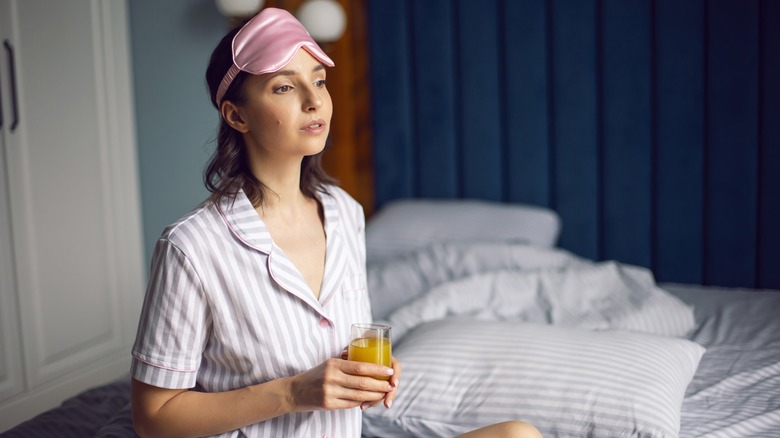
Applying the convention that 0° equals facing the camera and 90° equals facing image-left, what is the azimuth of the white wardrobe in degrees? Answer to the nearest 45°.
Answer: approximately 315°

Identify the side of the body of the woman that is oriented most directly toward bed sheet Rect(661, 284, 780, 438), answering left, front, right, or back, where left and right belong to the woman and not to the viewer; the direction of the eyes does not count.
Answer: left

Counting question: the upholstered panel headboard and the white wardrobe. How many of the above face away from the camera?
0

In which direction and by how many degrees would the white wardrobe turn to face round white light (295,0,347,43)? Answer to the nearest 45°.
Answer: approximately 45° to its left

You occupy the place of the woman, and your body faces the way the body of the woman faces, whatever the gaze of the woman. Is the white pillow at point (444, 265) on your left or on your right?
on your left

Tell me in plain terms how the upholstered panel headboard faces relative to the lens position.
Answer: facing the viewer

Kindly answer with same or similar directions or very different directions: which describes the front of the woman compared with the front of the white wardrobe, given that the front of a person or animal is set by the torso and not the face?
same or similar directions

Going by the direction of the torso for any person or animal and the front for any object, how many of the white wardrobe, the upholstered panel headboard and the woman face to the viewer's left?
0

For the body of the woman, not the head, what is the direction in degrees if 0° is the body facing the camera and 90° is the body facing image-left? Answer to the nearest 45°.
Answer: approximately 315°

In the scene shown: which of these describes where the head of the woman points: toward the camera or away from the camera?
toward the camera

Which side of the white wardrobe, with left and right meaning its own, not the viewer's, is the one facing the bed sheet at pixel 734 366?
front

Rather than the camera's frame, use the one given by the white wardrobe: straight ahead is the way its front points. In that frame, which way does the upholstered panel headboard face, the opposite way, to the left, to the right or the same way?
to the right

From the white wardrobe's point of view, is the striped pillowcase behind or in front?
in front

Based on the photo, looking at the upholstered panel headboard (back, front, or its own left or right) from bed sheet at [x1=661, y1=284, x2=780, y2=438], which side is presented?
front
